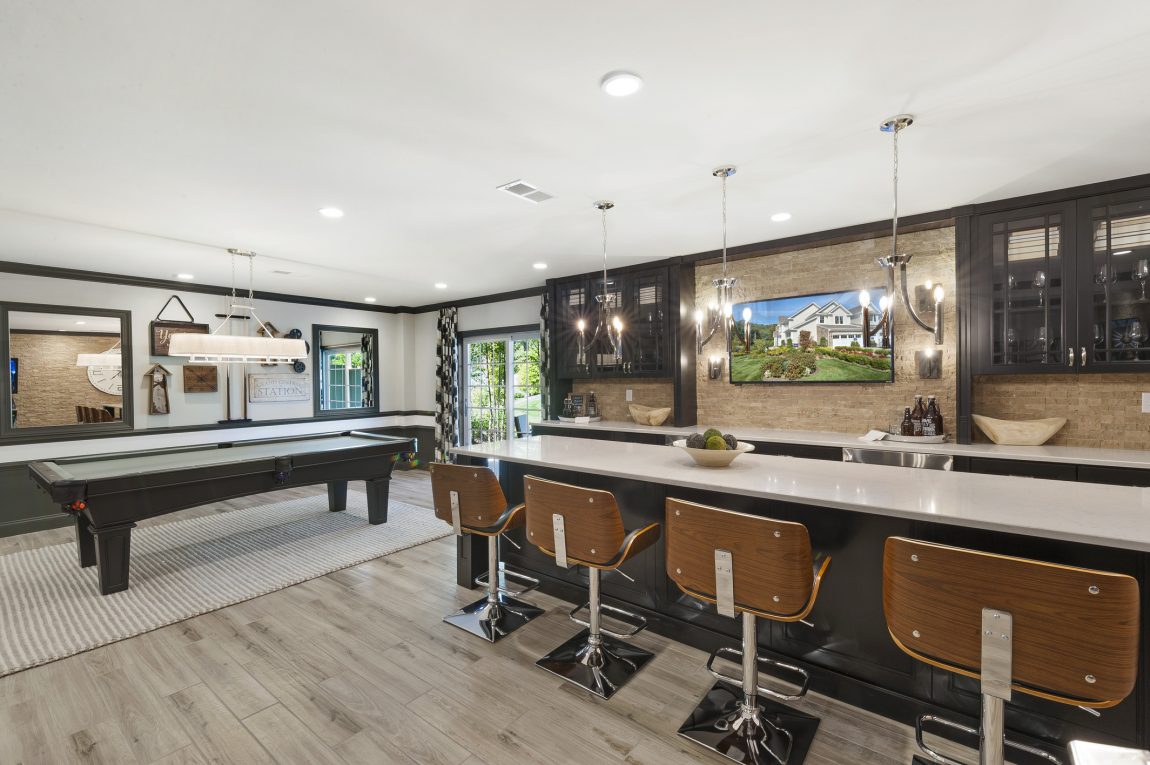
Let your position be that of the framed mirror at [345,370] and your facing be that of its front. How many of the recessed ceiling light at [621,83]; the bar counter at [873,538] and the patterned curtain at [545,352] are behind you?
0

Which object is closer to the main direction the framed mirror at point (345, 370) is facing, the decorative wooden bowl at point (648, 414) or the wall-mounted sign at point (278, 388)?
the decorative wooden bowl

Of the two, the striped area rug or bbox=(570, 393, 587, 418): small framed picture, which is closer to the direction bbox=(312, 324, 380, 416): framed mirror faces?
the small framed picture

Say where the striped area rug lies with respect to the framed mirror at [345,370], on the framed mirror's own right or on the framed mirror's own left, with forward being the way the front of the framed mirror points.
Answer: on the framed mirror's own right

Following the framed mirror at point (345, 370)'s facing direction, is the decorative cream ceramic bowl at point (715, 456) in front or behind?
in front

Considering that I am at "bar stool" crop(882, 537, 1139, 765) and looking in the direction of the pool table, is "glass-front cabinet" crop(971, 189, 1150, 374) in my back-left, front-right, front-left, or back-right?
back-right

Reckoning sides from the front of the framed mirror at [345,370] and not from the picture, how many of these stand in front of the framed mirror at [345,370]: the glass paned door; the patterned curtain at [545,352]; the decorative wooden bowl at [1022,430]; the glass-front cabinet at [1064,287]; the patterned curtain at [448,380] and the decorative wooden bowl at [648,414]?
6

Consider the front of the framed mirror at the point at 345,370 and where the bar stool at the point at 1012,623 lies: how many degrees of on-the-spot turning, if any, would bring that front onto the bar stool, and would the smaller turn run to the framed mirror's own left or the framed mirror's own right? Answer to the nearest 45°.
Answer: approximately 45° to the framed mirror's own right

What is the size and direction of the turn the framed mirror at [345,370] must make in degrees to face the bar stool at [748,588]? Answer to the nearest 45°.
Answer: approximately 45° to its right

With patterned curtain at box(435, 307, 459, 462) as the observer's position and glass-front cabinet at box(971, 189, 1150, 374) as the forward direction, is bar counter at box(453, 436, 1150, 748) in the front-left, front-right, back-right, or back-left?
front-right

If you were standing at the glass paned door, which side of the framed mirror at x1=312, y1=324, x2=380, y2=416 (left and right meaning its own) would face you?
front

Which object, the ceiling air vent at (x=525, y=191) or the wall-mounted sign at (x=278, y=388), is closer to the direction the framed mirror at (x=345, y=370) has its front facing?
the ceiling air vent

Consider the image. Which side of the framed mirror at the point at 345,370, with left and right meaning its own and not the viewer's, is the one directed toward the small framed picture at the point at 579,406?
front

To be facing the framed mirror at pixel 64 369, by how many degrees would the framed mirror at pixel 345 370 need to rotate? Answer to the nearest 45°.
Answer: approximately 90° to its right

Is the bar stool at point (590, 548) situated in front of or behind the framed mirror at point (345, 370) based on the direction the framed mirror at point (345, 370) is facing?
in front

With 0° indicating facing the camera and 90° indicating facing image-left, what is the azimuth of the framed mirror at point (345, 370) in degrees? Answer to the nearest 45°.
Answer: approximately 315°

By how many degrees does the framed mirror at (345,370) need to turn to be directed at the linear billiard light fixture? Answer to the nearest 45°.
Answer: approximately 45° to its right

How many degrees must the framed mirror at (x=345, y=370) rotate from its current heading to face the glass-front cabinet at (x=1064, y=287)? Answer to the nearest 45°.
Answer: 0° — it already faces it

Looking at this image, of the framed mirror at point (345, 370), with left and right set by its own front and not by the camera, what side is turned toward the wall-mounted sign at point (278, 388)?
right

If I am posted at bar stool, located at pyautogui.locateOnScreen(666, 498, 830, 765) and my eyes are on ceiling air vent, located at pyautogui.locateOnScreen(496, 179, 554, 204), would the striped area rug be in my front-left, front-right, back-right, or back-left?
front-left
